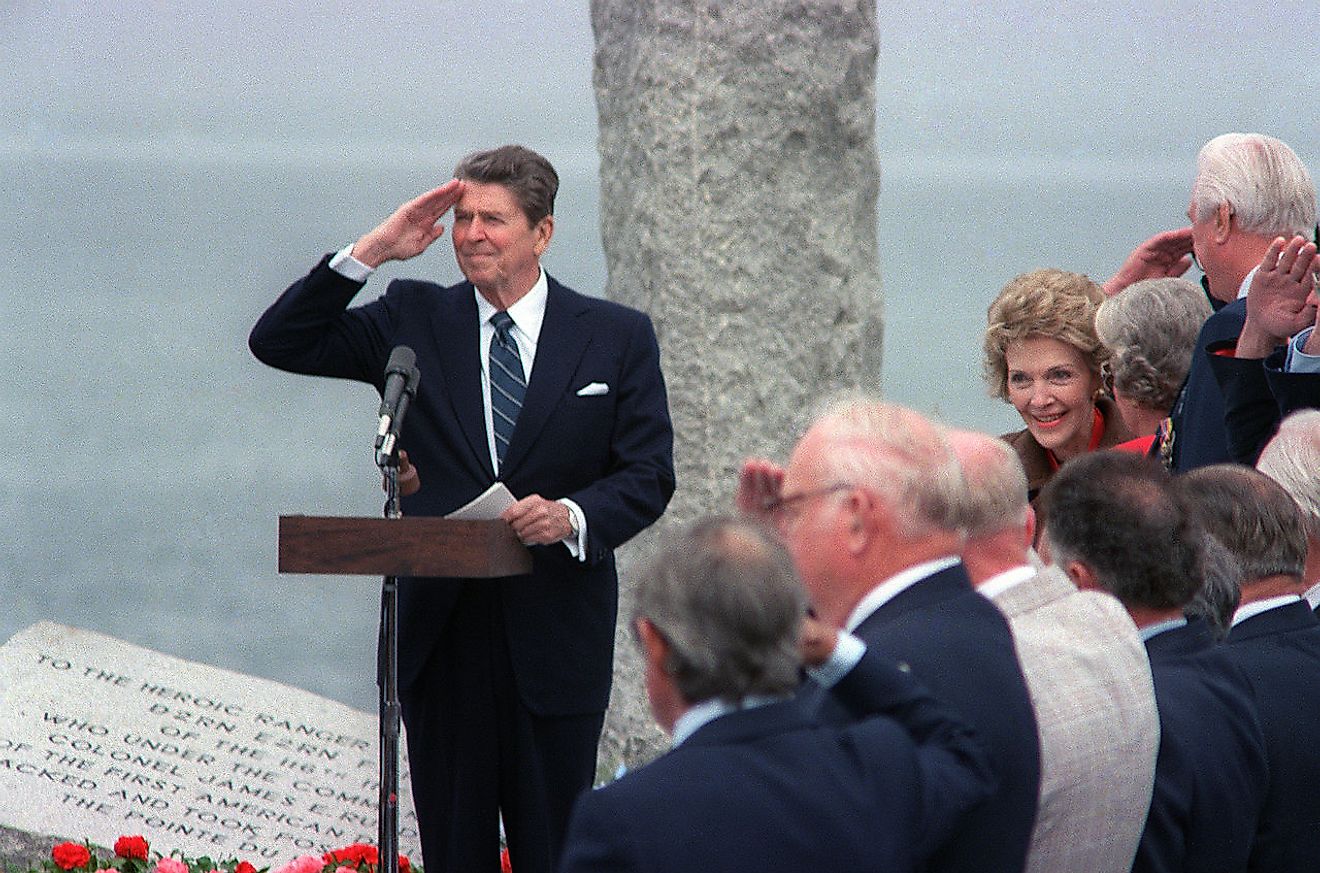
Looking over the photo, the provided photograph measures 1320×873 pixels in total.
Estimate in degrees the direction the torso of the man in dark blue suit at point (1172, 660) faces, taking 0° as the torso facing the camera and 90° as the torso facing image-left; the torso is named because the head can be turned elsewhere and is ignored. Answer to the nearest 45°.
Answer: approximately 135°

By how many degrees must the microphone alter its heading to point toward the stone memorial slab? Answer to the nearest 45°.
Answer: approximately 90° to its left

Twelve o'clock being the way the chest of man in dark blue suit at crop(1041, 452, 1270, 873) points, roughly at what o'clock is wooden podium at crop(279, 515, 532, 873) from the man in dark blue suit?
The wooden podium is roughly at 11 o'clock from the man in dark blue suit.

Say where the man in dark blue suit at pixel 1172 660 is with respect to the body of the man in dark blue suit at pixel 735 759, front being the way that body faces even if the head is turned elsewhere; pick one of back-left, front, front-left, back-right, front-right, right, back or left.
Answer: right

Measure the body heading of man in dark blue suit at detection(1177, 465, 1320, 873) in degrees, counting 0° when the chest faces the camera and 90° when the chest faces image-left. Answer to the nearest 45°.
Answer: approximately 135°

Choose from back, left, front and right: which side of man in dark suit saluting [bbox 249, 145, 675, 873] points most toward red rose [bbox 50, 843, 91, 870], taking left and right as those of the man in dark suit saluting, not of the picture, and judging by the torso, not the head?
right

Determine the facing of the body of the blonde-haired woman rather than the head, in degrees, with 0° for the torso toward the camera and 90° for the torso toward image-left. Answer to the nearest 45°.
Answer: approximately 45°

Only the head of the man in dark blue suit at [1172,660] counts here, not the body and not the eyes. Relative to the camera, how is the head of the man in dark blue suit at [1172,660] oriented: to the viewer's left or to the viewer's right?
to the viewer's left

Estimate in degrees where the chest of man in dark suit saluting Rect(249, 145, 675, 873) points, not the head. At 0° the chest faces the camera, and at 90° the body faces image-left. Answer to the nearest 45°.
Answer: approximately 45°

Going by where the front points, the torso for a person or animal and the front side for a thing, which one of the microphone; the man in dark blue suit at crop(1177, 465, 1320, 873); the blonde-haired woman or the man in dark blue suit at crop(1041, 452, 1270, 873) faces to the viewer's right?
the microphone
